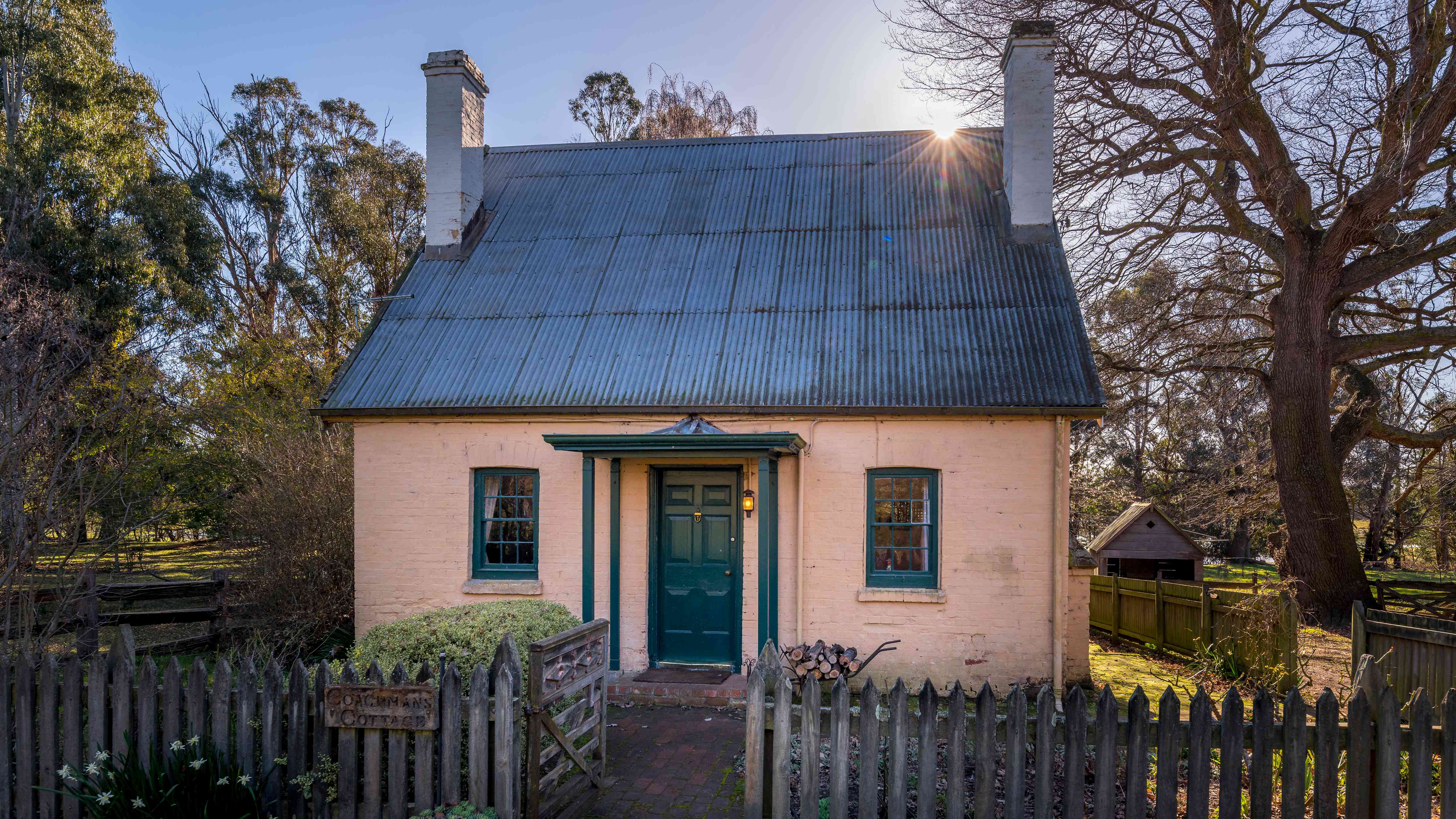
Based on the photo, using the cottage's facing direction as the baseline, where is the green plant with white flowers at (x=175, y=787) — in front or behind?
in front

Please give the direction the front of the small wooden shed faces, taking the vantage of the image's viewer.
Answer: facing the viewer

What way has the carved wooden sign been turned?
toward the camera

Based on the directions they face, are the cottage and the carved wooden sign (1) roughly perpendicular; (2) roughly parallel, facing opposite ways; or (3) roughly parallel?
roughly parallel

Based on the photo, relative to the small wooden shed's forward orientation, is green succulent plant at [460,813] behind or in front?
in front

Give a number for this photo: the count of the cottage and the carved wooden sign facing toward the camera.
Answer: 2

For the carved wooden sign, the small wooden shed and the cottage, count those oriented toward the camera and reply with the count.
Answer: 3

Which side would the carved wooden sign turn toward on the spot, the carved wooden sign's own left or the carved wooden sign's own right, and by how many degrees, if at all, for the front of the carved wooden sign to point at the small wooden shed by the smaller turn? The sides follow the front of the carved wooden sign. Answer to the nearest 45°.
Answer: approximately 135° to the carved wooden sign's own left

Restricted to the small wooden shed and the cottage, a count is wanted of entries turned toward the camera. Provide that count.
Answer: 2

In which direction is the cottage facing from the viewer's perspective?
toward the camera
